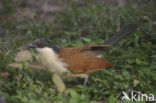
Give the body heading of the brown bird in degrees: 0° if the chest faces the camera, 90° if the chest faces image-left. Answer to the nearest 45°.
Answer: approximately 90°

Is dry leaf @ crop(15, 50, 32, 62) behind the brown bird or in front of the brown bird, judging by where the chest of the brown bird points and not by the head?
in front
